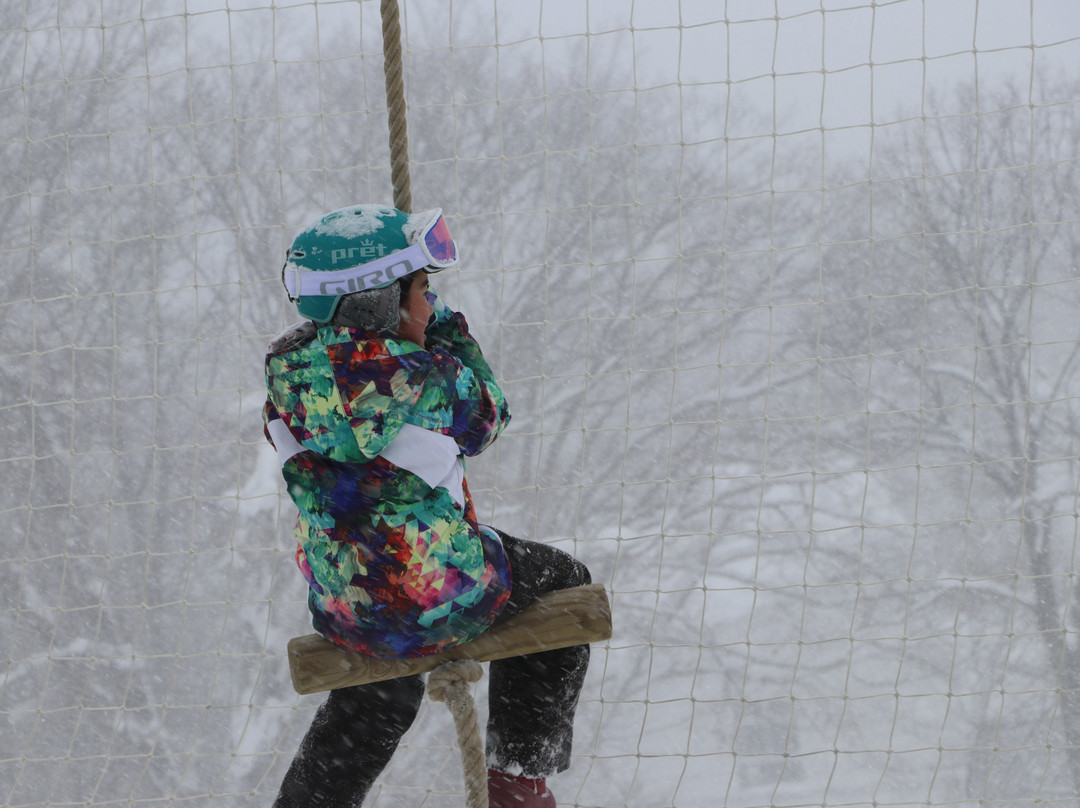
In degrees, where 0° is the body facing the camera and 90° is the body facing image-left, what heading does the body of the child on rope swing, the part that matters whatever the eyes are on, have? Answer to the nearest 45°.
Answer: approximately 225°
